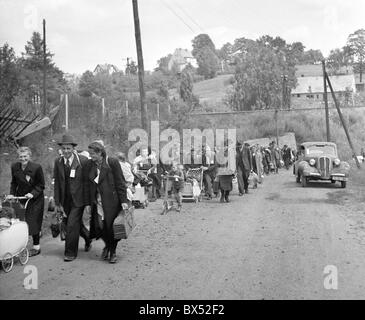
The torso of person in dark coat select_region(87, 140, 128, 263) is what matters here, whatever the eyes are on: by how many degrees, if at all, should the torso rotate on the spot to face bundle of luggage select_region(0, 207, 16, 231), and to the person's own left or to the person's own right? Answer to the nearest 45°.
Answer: approximately 45° to the person's own right

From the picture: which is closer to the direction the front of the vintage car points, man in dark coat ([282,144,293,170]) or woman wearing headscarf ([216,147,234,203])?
the woman wearing headscarf

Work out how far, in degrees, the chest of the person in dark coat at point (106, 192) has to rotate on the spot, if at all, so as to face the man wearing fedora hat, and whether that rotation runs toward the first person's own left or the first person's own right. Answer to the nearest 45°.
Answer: approximately 90° to the first person's own right

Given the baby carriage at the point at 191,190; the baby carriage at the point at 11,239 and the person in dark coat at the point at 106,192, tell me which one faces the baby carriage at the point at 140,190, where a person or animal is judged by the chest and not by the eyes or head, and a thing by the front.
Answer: the baby carriage at the point at 191,190

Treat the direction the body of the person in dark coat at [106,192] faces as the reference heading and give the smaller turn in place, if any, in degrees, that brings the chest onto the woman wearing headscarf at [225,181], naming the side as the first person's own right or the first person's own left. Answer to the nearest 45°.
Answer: approximately 180°

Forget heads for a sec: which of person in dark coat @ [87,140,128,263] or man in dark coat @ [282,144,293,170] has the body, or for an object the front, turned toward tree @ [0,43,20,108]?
the man in dark coat

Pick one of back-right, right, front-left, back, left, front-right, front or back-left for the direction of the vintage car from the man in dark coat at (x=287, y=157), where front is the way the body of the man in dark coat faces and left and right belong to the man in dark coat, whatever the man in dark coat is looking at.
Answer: front-left

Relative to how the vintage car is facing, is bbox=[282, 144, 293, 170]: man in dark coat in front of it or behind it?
behind

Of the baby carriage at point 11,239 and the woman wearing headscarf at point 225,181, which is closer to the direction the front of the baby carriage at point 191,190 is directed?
the baby carriage

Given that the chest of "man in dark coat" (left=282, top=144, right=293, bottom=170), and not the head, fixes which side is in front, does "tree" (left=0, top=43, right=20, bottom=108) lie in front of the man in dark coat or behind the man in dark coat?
in front

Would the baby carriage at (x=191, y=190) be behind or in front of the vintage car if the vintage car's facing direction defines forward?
in front

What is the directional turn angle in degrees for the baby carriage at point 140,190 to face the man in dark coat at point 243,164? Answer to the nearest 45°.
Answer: approximately 180°

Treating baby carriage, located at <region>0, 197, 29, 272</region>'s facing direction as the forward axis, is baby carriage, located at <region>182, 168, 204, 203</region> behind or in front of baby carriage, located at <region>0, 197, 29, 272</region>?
behind
